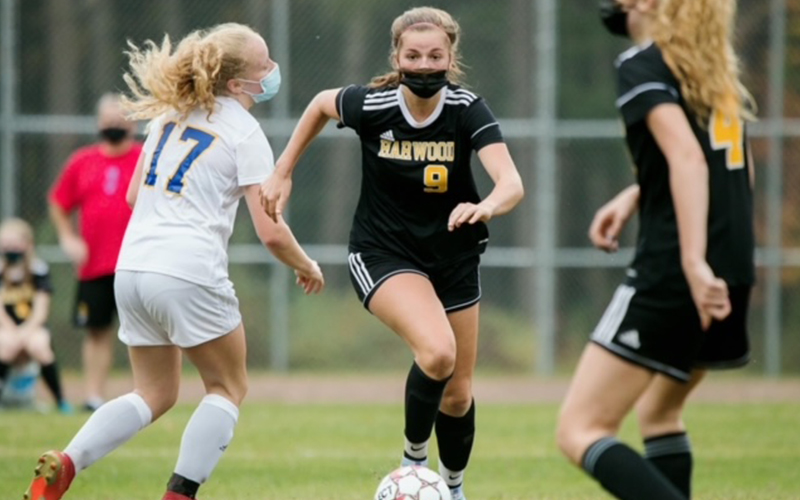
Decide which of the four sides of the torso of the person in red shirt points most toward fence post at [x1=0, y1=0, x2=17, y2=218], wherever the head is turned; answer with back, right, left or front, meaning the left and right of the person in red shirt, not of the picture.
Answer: back

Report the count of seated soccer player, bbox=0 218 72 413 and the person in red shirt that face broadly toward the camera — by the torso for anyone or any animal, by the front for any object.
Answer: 2

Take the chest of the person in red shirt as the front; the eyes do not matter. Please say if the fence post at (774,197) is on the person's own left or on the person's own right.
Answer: on the person's own left

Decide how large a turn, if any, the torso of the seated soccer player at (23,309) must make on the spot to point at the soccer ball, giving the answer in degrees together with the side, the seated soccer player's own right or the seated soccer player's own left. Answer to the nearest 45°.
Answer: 0° — they already face it

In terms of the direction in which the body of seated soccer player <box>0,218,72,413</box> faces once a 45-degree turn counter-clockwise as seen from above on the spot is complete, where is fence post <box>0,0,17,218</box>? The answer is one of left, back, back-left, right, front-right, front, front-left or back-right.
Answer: back-left

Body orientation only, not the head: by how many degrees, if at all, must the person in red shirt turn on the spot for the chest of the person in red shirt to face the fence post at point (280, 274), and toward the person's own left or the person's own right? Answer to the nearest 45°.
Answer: approximately 135° to the person's own left

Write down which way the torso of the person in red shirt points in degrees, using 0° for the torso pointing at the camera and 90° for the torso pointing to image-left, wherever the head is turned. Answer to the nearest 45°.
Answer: approximately 0°
